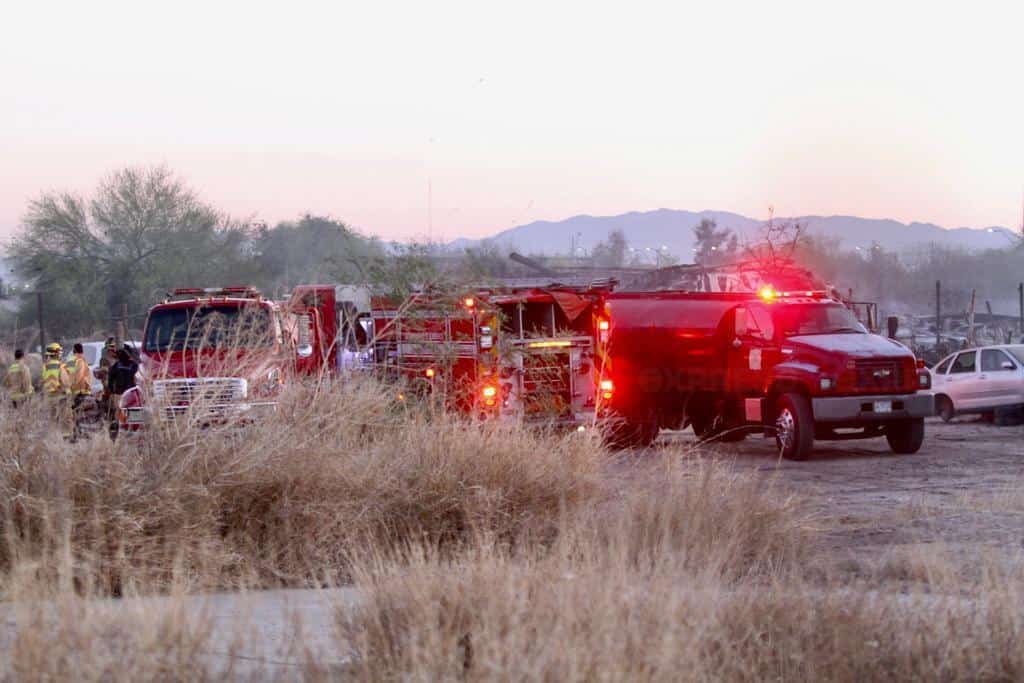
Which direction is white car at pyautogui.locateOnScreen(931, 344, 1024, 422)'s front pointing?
to the viewer's right

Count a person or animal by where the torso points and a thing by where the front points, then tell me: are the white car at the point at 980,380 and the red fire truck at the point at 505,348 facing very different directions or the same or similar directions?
very different directions

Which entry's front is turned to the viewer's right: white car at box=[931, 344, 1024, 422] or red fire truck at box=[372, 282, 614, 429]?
the white car

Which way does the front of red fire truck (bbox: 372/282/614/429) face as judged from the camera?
facing away from the viewer and to the left of the viewer

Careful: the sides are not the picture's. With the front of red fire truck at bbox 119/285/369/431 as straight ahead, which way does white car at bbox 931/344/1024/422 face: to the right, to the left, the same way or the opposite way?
to the left

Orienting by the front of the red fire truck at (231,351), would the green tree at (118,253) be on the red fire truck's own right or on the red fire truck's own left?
on the red fire truck's own right

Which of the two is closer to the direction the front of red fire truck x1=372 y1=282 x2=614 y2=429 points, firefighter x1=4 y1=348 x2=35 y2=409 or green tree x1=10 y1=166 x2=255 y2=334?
the green tree

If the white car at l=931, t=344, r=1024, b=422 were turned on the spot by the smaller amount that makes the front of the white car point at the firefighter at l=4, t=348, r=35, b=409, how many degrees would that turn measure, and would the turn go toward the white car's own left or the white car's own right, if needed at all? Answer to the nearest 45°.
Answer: approximately 135° to the white car's own right

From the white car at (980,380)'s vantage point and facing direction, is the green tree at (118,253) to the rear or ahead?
to the rear

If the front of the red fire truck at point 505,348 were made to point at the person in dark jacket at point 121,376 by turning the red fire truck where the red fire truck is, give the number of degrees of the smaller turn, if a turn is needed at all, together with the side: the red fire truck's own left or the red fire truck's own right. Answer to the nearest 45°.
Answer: approximately 45° to the red fire truck's own left

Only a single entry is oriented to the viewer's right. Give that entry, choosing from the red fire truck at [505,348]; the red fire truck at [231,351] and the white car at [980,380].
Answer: the white car

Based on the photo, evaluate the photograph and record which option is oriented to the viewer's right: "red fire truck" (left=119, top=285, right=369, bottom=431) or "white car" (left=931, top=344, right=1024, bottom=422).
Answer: the white car
